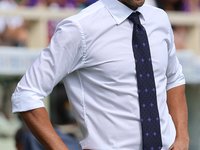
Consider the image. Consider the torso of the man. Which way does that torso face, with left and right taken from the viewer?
facing the viewer and to the right of the viewer
